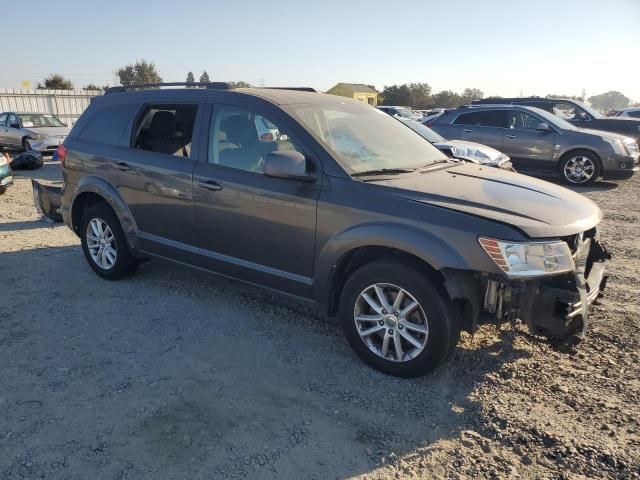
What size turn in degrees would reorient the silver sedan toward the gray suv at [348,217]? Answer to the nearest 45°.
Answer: approximately 45° to its right

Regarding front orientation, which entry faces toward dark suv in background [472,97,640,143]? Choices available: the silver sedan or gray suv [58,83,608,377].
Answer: the silver sedan

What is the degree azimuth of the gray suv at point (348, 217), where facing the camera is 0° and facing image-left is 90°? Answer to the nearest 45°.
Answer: approximately 315°

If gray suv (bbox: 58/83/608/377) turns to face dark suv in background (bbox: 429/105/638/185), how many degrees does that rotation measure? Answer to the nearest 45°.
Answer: approximately 90° to its left

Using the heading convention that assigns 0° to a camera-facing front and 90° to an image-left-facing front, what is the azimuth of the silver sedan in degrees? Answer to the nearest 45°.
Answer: approximately 315°

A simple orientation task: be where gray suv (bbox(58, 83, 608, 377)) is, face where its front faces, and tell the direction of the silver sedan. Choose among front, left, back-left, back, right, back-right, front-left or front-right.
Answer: back

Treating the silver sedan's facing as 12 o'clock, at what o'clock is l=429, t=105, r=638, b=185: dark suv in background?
The dark suv in background is roughly at 12 o'clock from the silver sedan.

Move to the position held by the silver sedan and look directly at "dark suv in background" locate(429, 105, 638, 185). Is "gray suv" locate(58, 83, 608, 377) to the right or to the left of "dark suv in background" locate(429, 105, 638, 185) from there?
right

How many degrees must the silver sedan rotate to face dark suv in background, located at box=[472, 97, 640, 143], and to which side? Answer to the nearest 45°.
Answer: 0° — it already faces it
